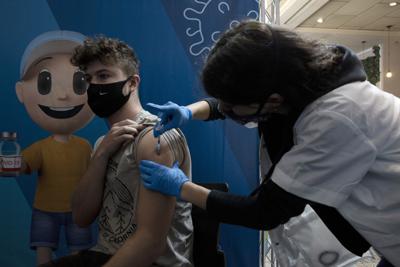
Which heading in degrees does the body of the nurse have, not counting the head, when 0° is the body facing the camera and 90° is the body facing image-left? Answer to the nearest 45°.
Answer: approximately 90°

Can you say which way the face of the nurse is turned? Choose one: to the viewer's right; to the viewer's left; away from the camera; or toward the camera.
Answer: to the viewer's left
